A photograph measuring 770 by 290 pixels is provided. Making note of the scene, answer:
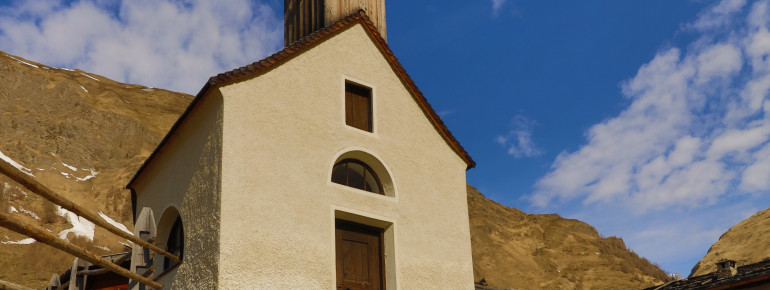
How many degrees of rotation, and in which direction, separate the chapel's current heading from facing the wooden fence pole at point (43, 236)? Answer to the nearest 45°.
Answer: approximately 90° to its right

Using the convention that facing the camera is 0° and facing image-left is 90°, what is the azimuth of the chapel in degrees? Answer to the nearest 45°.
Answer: approximately 315°
